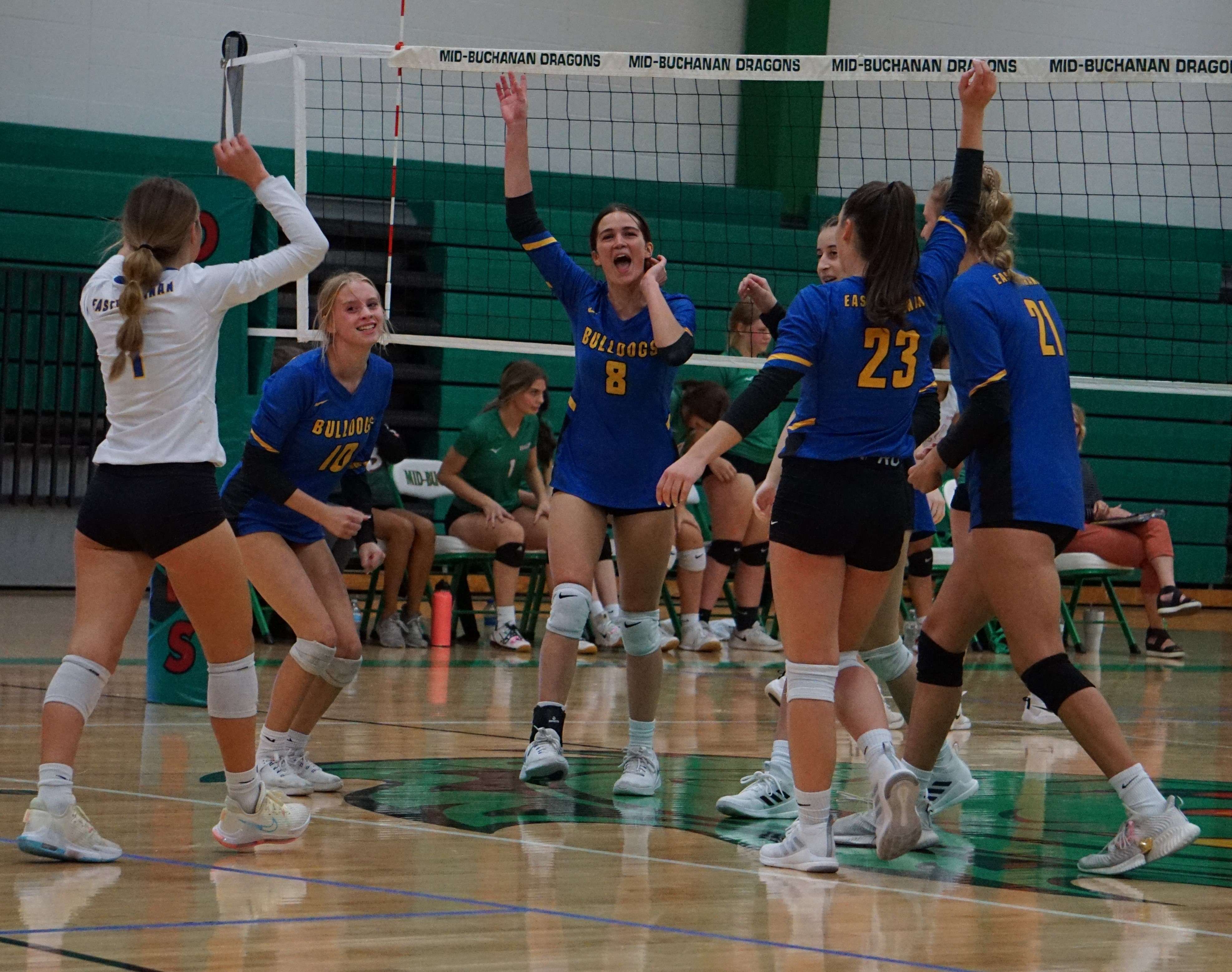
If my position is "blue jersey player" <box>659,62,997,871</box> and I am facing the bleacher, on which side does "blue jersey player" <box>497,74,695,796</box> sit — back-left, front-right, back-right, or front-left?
front-left

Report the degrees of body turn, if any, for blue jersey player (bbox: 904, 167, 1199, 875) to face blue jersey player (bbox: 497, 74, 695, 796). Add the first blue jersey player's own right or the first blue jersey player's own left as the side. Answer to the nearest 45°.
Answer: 0° — they already face them

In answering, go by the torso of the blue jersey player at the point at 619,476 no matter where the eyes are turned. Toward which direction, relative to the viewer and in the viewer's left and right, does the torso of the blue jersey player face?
facing the viewer

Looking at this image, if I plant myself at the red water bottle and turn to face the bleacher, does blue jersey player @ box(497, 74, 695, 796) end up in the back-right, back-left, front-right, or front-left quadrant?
back-right

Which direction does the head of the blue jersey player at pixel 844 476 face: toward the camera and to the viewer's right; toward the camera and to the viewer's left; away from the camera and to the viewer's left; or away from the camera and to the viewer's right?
away from the camera and to the viewer's left

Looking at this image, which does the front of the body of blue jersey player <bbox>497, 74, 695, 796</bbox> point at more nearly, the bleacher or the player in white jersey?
the player in white jersey

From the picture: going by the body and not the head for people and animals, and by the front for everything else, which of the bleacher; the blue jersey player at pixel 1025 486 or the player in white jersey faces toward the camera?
the bleacher

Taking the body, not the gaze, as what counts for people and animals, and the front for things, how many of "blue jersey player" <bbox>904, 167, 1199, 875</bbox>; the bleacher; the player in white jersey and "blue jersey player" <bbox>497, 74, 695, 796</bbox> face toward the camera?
2

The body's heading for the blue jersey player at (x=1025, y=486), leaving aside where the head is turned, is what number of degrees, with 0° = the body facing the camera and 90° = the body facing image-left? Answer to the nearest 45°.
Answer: approximately 135°

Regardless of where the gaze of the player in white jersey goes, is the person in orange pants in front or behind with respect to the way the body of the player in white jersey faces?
in front

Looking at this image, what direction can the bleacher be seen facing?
toward the camera

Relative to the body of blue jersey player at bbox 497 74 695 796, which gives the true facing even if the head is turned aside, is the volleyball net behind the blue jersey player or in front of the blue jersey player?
behind

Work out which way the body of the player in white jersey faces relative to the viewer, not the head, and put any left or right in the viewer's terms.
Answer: facing away from the viewer and to the right of the viewer

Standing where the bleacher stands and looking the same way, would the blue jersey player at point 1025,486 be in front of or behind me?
in front
